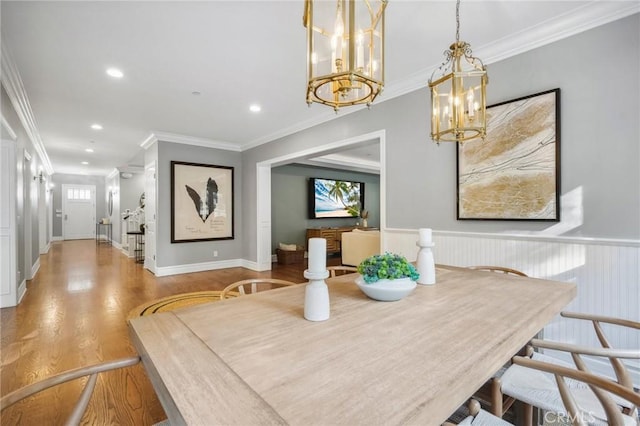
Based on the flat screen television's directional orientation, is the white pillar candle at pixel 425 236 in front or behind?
in front

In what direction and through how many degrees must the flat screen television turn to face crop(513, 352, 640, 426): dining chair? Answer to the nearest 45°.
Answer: approximately 45° to its right

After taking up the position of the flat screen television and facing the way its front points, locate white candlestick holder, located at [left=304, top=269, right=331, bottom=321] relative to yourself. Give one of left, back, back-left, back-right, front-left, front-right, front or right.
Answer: front-right

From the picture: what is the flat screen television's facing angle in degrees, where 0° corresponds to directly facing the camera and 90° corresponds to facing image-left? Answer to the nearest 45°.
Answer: approximately 315°

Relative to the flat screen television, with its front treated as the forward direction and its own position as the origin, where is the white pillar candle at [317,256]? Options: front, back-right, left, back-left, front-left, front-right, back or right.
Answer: front-right

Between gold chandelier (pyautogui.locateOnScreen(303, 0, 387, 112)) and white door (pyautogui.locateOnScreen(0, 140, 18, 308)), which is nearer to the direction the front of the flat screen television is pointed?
the gold chandelier

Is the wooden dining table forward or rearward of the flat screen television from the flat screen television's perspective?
forward

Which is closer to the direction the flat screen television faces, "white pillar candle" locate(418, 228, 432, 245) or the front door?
the white pillar candle

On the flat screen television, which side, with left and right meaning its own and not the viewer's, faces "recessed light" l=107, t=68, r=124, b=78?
right

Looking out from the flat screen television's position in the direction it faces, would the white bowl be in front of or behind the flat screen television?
in front
